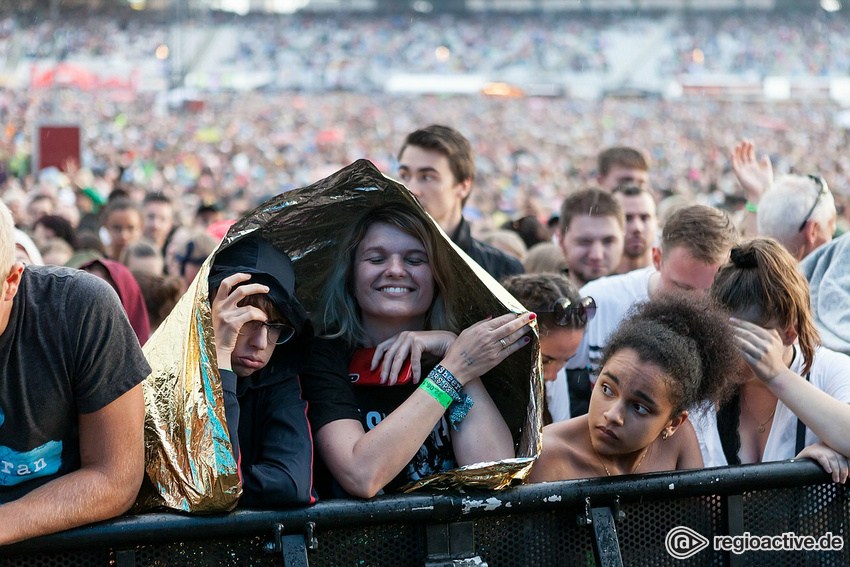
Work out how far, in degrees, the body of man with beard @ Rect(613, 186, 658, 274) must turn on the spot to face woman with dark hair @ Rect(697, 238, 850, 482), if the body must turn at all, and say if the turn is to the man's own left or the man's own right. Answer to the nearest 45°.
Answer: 0° — they already face them

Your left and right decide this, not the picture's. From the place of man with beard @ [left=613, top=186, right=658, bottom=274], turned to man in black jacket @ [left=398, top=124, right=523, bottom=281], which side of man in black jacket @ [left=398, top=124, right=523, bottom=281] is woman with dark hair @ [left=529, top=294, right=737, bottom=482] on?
left

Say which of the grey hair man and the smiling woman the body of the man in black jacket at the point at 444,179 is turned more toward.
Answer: the smiling woman

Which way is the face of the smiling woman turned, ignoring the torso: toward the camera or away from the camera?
toward the camera

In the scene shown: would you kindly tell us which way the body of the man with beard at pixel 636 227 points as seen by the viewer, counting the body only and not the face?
toward the camera

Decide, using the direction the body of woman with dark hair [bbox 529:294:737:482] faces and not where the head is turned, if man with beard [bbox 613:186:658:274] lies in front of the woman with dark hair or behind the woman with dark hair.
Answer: behind

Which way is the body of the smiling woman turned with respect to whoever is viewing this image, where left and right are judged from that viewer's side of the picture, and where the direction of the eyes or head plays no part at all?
facing the viewer

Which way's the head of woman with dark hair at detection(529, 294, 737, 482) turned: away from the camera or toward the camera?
toward the camera

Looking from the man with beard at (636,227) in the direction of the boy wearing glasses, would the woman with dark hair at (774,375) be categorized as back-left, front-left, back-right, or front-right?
front-left

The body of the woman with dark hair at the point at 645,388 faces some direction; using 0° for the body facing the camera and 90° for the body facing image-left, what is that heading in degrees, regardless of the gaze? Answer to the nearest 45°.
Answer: approximately 45°

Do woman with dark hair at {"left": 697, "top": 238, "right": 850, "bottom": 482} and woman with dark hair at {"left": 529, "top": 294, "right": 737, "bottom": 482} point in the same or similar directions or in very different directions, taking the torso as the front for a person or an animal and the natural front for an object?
same or similar directions

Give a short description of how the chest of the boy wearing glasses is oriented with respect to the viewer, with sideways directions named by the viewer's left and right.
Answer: facing the viewer and to the left of the viewer

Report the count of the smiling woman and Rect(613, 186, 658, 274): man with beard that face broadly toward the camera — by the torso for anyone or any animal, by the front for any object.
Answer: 2

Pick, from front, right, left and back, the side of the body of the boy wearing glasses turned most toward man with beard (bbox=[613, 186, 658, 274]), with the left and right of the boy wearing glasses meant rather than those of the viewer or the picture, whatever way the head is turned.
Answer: back
